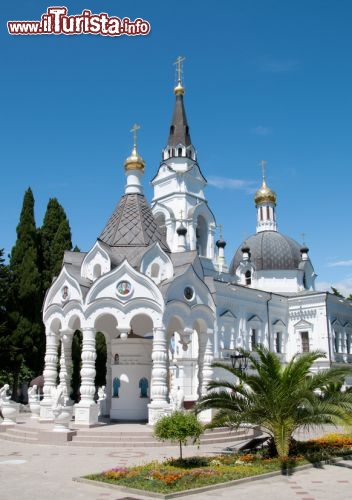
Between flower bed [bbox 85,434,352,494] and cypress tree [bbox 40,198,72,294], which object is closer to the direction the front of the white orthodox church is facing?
the flower bed

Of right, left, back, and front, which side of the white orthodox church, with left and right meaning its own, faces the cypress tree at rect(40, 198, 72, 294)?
right

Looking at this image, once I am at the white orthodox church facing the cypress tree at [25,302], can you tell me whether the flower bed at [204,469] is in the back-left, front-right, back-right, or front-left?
back-left

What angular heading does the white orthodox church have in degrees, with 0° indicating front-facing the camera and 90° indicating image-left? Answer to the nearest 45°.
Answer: approximately 45°

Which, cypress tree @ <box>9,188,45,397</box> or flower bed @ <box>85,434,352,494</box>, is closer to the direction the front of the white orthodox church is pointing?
the flower bed

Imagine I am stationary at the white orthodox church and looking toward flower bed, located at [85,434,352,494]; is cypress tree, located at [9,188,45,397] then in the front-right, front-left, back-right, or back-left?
back-right

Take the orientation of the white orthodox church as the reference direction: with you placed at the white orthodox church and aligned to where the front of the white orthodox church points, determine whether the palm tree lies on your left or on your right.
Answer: on your left

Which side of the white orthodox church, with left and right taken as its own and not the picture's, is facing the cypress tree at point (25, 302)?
right

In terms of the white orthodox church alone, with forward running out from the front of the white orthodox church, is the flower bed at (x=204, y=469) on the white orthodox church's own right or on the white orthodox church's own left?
on the white orthodox church's own left
